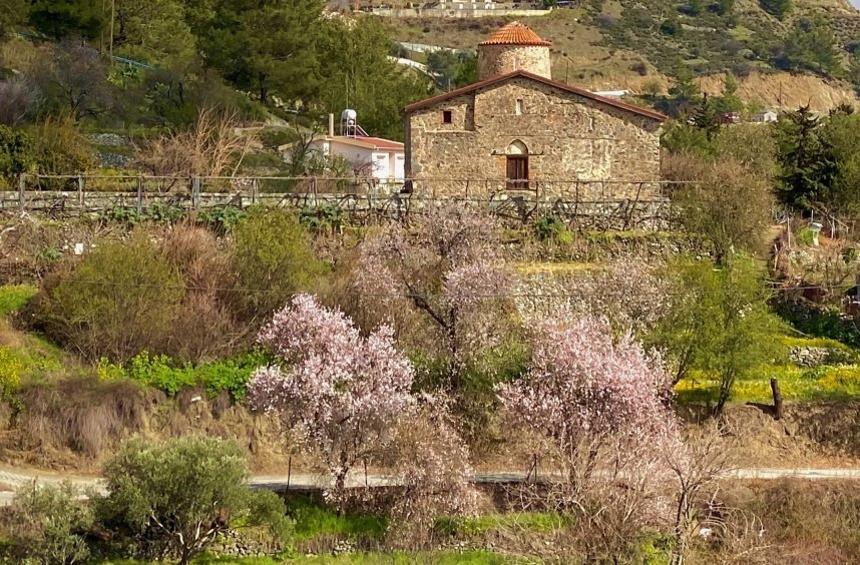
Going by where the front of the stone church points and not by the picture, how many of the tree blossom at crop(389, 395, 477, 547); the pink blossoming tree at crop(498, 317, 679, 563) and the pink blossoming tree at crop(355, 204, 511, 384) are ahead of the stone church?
3

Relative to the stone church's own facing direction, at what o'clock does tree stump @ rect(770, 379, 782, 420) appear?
The tree stump is roughly at 11 o'clock from the stone church.

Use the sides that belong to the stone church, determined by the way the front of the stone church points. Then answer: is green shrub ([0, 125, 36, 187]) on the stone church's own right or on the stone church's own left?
on the stone church's own right

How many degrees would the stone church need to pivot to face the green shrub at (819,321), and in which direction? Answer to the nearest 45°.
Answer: approximately 45° to its left

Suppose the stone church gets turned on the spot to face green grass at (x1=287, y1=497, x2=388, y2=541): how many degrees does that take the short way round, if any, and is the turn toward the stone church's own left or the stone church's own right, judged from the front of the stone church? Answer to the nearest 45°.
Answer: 0° — it already faces it

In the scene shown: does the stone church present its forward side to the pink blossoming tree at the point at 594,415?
yes

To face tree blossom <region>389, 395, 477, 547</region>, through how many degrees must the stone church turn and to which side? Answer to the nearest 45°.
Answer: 0° — it already faces it

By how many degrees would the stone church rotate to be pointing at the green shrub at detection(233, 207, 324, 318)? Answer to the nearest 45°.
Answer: approximately 45° to its right

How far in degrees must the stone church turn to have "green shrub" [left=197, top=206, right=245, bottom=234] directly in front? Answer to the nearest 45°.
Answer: approximately 45° to its right

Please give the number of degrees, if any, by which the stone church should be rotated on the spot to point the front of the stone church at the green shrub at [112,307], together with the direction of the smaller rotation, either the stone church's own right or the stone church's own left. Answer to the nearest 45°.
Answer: approximately 45° to the stone church's own right

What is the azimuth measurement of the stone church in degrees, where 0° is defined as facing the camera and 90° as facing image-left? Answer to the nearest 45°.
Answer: approximately 0°
